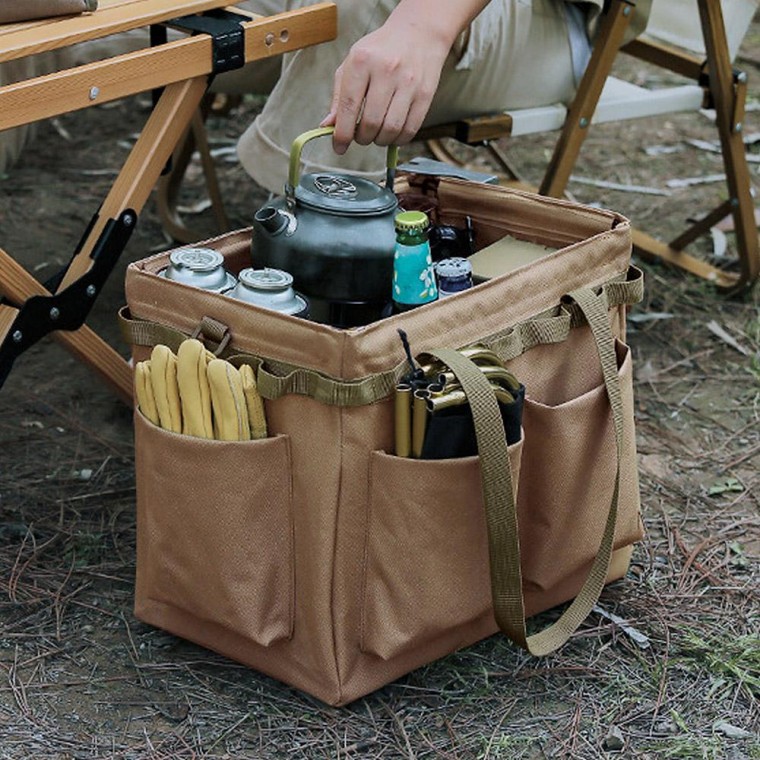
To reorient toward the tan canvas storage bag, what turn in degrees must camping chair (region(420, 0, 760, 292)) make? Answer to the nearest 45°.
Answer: approximately 45° to its left

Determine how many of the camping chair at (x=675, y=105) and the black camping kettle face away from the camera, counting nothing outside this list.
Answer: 0

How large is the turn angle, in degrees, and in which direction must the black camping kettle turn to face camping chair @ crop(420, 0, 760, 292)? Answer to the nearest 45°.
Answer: approximately 180°

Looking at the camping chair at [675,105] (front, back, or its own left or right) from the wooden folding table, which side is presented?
front

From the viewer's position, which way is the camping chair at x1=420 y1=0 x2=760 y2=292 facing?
facing the viewer and to the left of the viewer
